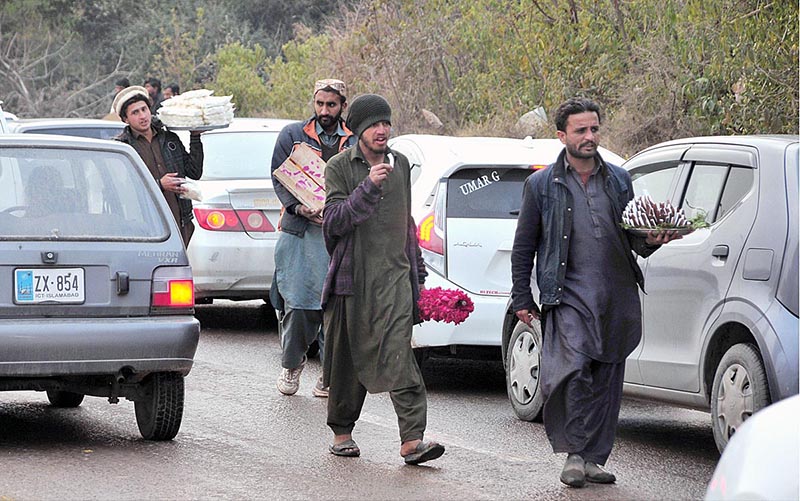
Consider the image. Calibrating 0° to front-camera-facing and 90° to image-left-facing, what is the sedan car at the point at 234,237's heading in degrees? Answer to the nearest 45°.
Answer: approximately 180°

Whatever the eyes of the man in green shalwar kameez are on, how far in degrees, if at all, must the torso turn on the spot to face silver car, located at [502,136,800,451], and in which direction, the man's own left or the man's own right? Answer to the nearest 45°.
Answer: approximately 45° to the man's own left

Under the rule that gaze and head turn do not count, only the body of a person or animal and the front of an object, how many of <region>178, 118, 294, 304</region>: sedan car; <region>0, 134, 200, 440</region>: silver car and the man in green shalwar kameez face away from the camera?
2

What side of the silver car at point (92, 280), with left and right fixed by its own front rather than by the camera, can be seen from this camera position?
back

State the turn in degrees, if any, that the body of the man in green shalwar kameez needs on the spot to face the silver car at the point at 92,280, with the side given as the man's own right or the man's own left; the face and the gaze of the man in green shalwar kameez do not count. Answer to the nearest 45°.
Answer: approximately 135° to the man's own right

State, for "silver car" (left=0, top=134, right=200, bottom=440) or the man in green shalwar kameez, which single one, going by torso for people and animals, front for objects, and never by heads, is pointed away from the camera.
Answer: the silver car

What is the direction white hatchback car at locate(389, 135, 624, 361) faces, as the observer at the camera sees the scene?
facing away from the viewer and to the left of the viewer

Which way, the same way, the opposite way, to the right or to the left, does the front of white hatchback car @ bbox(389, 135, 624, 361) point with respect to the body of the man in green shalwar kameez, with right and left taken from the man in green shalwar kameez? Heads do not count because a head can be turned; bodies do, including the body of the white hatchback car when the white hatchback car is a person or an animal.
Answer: the opposite way
